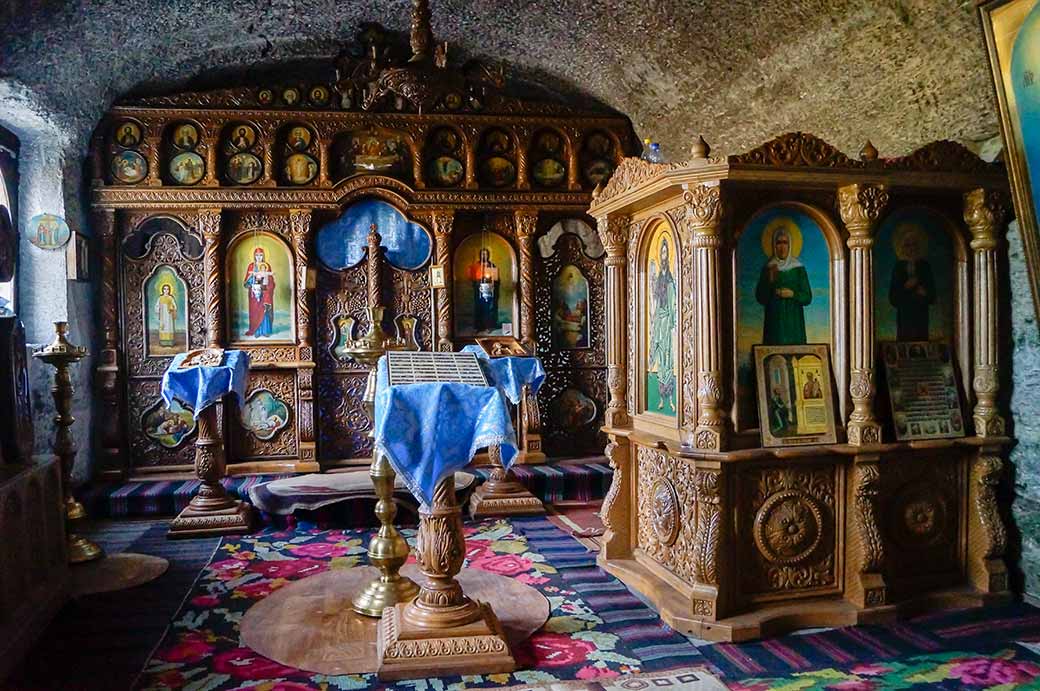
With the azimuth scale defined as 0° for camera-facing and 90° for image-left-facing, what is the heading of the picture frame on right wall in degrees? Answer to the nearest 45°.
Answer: approximately 45°

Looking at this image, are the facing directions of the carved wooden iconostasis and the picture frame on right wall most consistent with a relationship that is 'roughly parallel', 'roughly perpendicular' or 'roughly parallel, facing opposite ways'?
roughly perpendicular

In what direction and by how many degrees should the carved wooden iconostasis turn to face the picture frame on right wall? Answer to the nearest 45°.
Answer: approximately 45° to its left

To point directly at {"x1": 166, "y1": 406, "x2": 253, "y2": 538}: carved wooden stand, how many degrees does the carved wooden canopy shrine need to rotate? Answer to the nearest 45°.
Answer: approximately 135° to its right

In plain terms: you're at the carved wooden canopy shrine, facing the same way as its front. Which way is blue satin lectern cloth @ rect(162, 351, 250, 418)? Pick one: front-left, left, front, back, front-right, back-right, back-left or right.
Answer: back-right

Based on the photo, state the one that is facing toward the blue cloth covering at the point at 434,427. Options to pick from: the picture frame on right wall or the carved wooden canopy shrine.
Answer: the picture frame on right wall

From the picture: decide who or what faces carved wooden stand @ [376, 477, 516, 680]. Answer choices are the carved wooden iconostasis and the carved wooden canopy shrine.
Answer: the carved wooden iconostasis

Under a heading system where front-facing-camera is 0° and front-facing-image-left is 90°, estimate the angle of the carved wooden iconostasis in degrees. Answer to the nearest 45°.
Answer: approximately 0°

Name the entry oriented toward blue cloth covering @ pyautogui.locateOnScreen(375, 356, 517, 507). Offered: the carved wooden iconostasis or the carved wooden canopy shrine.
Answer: the carved wooden iconostasis

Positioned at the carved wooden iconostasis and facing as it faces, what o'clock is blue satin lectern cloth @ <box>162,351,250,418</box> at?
The blue satin lectern cloth is roughly at 1 o'clock from the carved wooden iconostasis.

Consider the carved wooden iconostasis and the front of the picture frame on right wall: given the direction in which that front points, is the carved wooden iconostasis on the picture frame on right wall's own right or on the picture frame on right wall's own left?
on the picture frame on right wall's own right
